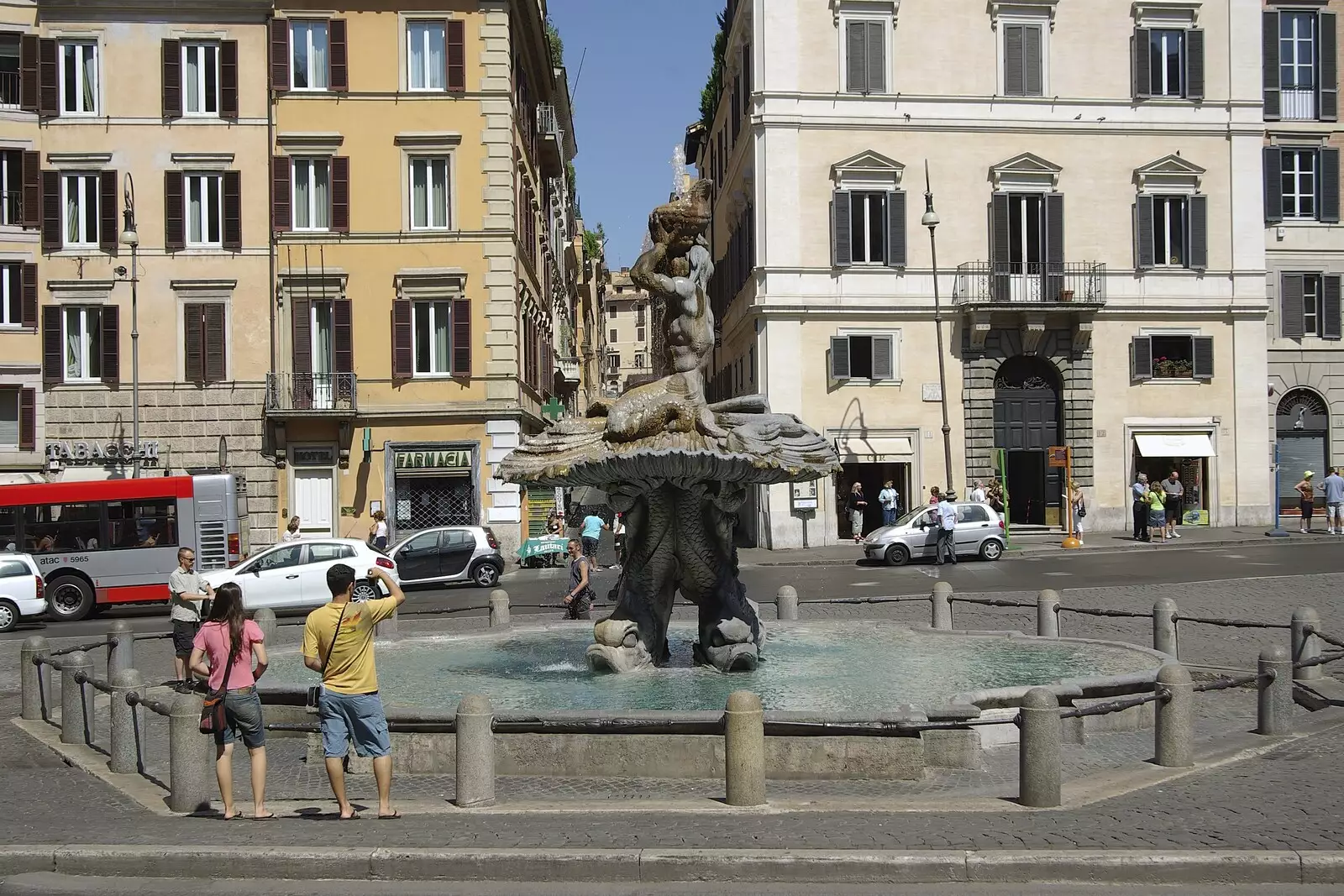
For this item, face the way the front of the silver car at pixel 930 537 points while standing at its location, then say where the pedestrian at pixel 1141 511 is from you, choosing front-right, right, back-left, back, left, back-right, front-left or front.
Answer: back-right

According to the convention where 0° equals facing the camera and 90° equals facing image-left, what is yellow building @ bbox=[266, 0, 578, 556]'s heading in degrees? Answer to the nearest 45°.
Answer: approximately 0°

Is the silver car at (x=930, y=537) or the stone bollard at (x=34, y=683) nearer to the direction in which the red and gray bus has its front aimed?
the stone bollard

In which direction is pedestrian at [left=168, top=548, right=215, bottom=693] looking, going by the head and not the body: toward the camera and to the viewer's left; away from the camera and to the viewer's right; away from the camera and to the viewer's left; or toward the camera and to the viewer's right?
toward the camera and to the viewer's right

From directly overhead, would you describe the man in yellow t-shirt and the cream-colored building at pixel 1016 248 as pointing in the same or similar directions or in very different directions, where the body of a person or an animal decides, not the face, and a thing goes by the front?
very different directions

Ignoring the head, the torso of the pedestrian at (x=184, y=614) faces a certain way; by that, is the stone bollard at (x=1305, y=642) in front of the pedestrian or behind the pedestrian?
in front

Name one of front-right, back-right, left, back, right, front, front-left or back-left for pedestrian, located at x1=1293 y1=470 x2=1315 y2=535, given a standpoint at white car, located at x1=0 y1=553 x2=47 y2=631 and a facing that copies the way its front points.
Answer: back

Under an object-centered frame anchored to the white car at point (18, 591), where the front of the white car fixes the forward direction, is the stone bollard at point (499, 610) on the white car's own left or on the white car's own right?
on the white car's own left

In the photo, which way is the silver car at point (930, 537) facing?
to the viewer's left

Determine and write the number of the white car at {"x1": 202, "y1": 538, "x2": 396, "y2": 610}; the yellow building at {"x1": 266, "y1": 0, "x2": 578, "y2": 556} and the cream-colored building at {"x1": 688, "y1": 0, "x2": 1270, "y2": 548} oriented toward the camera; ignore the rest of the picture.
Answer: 2

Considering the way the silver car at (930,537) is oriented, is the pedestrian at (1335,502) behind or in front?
behind

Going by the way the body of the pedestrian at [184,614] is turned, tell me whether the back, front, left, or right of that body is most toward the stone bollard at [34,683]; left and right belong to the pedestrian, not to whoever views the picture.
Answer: right
